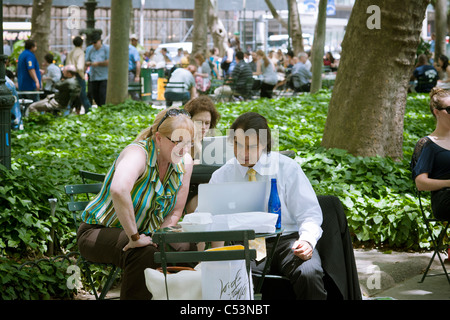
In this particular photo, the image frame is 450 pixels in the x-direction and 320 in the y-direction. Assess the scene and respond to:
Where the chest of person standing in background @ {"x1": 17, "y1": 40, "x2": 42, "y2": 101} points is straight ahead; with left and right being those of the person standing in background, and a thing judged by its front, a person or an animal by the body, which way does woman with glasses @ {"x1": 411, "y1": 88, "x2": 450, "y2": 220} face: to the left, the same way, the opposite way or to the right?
to the right

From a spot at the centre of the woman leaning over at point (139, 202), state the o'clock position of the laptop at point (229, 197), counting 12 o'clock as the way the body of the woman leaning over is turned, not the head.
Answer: The laptop is roughly at 12 o'clock from the woman leaning over.

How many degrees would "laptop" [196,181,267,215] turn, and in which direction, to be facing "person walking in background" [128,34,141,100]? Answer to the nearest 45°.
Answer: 0° — it already faces them

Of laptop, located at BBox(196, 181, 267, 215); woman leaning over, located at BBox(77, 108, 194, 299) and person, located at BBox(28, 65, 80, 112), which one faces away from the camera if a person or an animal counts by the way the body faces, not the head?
the laptop

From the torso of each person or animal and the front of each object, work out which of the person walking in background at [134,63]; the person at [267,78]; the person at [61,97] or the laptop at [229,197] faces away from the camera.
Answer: the laptop

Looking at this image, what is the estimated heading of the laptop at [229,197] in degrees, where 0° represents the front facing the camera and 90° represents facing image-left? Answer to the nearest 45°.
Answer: approximately 180°

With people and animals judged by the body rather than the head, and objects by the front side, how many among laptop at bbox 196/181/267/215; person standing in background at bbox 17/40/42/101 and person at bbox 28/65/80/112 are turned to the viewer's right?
1
